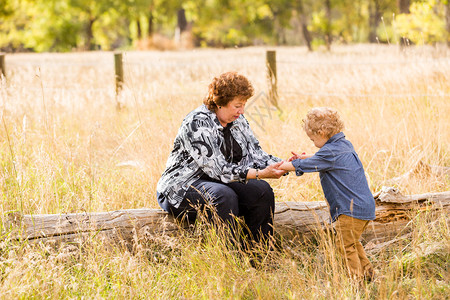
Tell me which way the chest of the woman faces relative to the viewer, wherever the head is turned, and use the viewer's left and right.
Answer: facing the viewer and to the right of the viewer

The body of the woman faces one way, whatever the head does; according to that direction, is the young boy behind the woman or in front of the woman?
in front

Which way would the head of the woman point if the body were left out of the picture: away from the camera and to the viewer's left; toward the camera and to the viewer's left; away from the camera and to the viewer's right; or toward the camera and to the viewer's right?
toward the camera and to the viewer's right
